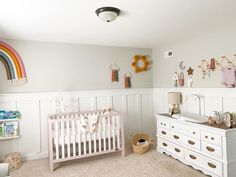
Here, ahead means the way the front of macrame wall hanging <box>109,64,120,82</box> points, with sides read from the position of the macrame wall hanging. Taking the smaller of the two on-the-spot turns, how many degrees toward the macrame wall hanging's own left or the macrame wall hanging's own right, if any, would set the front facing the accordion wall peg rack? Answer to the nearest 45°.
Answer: approximately 45° to the macrame wall hanging's own left

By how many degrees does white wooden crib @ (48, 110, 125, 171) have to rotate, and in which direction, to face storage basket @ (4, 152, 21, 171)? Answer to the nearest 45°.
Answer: approximately 135° to its right

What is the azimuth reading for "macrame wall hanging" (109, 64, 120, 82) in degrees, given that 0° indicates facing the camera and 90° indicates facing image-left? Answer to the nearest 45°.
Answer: approximately 0°

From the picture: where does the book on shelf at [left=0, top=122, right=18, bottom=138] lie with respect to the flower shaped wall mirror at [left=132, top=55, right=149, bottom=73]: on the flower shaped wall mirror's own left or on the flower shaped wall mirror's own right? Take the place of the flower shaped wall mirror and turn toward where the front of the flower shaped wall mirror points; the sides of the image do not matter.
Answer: on the flower shaped wall mirror's own right

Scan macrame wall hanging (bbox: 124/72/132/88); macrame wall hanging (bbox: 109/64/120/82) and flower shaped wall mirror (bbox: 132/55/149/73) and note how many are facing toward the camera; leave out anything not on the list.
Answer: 3

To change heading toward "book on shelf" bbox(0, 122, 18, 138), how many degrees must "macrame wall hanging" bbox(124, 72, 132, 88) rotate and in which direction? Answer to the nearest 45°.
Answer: approximately 45° to its right

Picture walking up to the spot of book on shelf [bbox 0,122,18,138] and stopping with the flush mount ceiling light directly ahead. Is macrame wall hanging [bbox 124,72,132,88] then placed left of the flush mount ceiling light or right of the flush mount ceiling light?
left

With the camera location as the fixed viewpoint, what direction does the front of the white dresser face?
facing the viewer and to the left of the viewer

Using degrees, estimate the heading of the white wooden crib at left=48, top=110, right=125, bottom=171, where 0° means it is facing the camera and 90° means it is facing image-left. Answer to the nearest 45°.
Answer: approximately 315°

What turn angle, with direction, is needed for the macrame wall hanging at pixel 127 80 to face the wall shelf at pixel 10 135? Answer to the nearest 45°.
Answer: approximately 45° to its right

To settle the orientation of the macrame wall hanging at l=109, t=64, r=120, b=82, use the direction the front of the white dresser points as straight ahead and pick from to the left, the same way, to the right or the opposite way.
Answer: to the left

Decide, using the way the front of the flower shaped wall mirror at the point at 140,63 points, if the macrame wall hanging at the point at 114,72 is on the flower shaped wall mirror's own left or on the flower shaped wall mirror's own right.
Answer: on the flower shaped wall mirror's own right

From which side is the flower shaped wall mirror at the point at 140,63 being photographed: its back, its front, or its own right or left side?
front

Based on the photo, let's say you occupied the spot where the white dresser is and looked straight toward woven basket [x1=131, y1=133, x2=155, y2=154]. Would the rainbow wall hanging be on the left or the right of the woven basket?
left

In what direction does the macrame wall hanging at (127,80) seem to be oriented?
toward the camera
